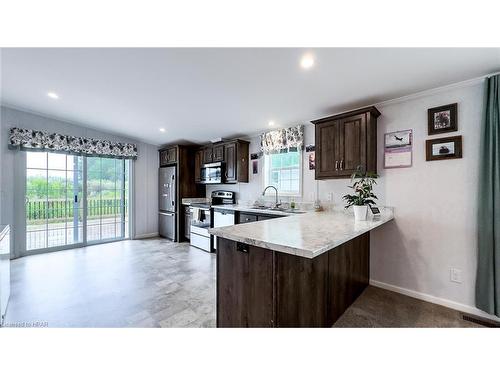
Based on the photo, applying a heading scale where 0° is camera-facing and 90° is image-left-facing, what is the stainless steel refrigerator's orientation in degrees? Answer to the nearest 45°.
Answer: approximately 45°

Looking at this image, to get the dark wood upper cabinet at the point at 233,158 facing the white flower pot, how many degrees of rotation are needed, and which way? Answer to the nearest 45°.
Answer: approximately 90° to its left

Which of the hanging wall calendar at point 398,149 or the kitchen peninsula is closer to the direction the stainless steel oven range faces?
the kitchen peninsula

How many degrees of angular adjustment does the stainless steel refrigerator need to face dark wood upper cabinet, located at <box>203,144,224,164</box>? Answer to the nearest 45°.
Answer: approximately 90° to its left

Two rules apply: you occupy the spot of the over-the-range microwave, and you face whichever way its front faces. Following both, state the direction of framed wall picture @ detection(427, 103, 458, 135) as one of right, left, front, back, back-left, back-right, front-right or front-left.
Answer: left

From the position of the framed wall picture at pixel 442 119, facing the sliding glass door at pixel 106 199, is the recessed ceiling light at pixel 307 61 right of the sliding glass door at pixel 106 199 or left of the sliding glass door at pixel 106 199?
left

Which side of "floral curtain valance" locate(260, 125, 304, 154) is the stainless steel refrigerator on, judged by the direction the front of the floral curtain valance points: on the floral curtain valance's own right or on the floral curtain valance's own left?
on the floral curtain valance's own right

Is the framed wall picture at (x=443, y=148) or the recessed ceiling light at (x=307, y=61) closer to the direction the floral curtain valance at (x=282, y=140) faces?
the recessed ceiling light
